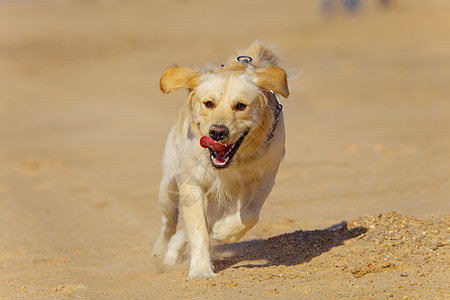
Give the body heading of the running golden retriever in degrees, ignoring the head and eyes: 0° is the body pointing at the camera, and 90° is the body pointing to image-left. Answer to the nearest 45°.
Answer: approximately 0°
